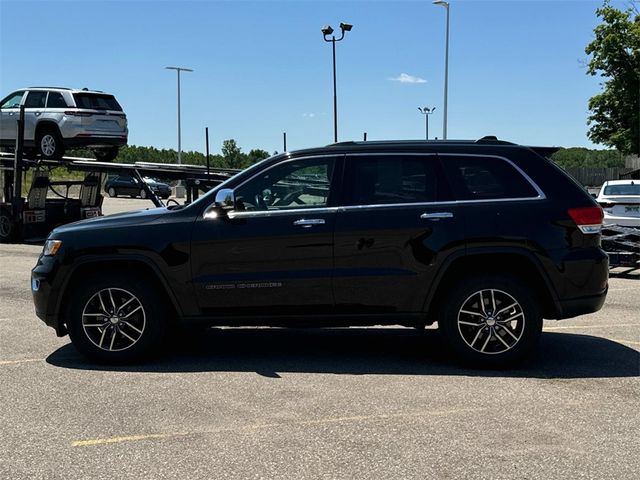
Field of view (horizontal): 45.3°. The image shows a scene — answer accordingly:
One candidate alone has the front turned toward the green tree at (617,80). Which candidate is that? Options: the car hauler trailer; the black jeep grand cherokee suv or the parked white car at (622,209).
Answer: the parked white car

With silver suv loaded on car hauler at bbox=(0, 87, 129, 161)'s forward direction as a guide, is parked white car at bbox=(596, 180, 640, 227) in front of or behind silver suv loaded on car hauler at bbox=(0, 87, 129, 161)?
behind

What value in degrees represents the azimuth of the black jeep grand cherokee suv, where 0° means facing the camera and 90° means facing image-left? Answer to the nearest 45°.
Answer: approximately 90°

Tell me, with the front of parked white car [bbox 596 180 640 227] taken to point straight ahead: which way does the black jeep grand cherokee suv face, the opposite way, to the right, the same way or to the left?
to the left

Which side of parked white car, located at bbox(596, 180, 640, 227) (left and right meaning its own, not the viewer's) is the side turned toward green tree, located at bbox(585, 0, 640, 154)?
front

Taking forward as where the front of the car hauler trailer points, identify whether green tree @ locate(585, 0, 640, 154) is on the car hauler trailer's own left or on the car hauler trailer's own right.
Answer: on the car hauler trailer's own right

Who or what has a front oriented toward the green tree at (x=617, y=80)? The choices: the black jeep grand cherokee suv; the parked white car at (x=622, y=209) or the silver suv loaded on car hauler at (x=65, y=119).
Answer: the parked white car at (x=622, y=209)

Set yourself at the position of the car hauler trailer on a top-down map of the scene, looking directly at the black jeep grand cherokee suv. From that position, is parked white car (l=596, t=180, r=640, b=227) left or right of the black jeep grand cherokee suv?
left

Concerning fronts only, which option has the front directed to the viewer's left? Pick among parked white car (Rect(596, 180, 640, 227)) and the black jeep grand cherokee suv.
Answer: the black jeep grand cherokee suv

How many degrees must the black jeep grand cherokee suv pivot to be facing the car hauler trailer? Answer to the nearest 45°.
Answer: approximately 45° to its right

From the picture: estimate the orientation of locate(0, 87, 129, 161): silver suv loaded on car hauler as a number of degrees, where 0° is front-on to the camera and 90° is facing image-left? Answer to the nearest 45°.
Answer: approximately 135°

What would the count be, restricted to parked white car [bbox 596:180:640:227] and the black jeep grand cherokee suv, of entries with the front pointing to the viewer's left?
1

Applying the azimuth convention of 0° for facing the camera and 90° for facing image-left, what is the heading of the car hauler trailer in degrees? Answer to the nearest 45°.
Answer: approximately 135°

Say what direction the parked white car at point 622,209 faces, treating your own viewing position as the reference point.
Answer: facing away from the viewer
